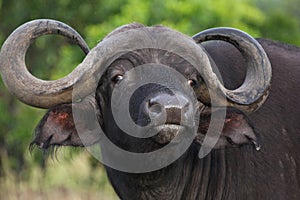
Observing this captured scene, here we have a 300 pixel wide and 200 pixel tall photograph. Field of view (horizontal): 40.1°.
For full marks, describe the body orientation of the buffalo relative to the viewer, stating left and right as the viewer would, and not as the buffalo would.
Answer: facing the viewer and to the left of the viewer
